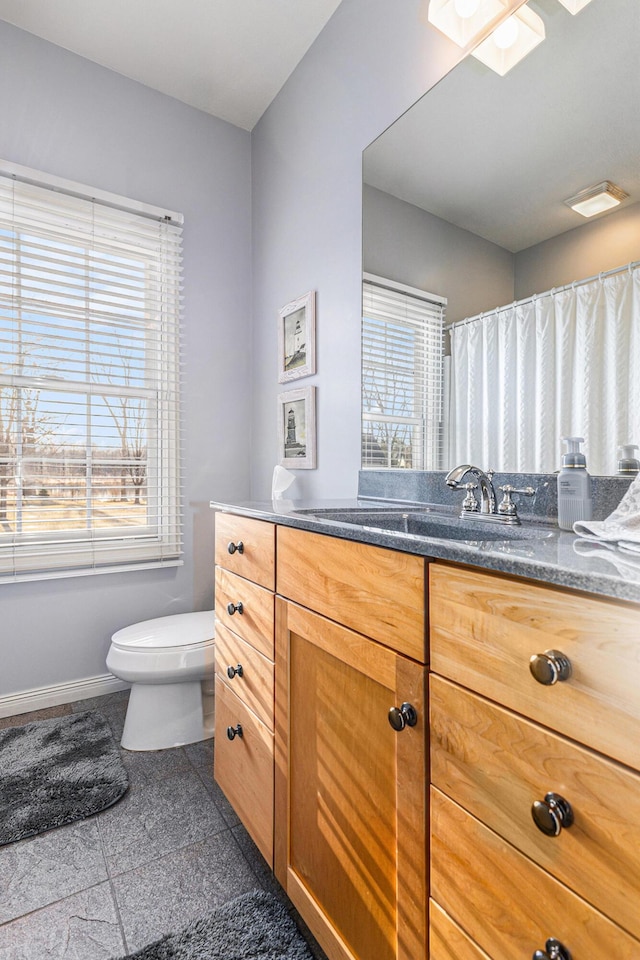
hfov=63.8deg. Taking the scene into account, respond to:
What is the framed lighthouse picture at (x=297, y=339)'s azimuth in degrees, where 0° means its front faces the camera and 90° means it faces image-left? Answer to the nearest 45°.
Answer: approximately 45°

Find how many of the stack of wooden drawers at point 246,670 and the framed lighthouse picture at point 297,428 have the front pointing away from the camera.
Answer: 0

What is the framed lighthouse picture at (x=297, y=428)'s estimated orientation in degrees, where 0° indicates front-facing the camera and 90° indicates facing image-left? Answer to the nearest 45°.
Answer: approximately 45°

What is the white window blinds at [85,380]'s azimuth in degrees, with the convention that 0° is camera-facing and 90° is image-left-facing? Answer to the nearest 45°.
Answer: approximately 315°

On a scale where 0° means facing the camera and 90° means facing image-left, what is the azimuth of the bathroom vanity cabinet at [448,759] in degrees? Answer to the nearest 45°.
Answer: approximately 45°

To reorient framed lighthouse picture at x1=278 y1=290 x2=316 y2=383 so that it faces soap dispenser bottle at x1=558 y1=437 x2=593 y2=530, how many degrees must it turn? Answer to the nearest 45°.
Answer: approximately 90° to its left
